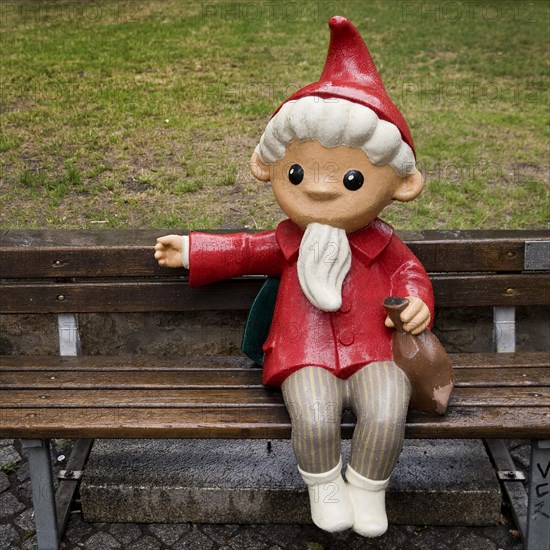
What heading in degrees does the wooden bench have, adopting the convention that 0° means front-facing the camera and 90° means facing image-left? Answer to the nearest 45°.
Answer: approximately 0°
